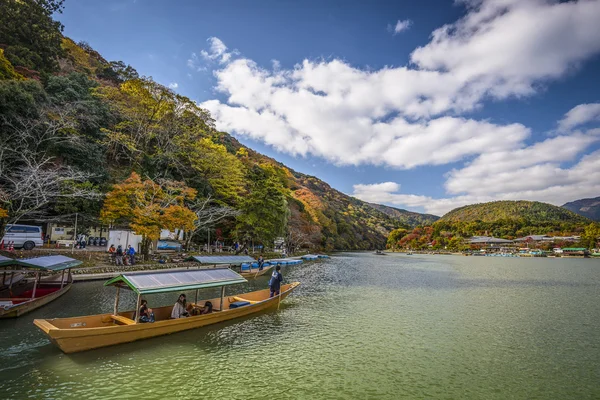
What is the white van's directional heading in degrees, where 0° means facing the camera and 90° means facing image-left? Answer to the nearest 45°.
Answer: approximately 90°

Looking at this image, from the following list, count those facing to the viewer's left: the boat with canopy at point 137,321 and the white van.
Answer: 1

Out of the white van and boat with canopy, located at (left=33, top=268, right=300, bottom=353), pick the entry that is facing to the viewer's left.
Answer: the white van

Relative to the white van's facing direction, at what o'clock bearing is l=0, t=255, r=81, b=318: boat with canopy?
The boat with canopy is roughly at 9 o'clock from the white van.

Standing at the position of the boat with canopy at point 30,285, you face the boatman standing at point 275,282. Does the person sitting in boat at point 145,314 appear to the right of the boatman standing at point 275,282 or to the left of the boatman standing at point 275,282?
right

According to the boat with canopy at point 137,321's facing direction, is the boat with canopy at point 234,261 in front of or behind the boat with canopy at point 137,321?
in front

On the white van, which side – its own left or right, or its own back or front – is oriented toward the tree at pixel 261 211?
back

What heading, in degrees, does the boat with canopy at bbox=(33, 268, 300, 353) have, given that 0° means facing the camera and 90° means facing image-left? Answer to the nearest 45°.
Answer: approximately 225°

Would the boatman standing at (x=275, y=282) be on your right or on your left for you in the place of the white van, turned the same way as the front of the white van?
on your left
